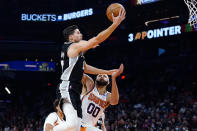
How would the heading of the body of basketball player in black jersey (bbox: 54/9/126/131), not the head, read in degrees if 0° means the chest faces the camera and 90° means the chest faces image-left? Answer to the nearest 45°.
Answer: approximately 270°

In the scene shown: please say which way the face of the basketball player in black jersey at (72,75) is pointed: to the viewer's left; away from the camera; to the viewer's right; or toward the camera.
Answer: to the viewer's right
